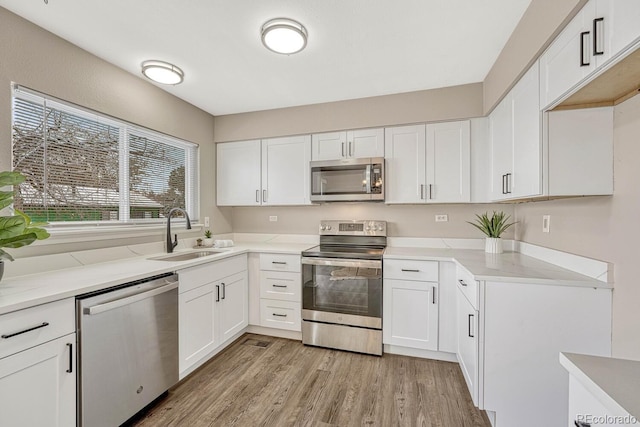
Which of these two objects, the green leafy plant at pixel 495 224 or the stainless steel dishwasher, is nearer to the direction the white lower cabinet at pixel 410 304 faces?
the stainless steel dishwasher

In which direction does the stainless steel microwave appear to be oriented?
toward the camera

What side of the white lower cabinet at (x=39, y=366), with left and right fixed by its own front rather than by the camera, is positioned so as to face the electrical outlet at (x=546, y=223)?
front

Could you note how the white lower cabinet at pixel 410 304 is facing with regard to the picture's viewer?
facing the viewer

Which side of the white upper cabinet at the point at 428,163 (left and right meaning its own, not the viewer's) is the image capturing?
front

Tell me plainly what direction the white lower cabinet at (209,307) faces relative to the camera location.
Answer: facing the viewer and to the right of the viewer

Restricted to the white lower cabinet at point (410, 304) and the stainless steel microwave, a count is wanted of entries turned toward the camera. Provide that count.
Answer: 2

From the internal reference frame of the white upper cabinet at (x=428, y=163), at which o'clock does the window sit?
The window is roughly at 2 o'clock from the white upper cabinet.

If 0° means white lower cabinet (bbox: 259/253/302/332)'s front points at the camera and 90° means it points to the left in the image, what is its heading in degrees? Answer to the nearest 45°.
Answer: approximately 45°

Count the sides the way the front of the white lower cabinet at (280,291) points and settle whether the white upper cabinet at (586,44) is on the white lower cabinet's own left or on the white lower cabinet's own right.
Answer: on the white lower cabinet's own left

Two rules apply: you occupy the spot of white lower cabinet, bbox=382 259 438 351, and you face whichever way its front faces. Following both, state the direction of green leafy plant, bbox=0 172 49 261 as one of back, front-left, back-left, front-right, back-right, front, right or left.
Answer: front-right
